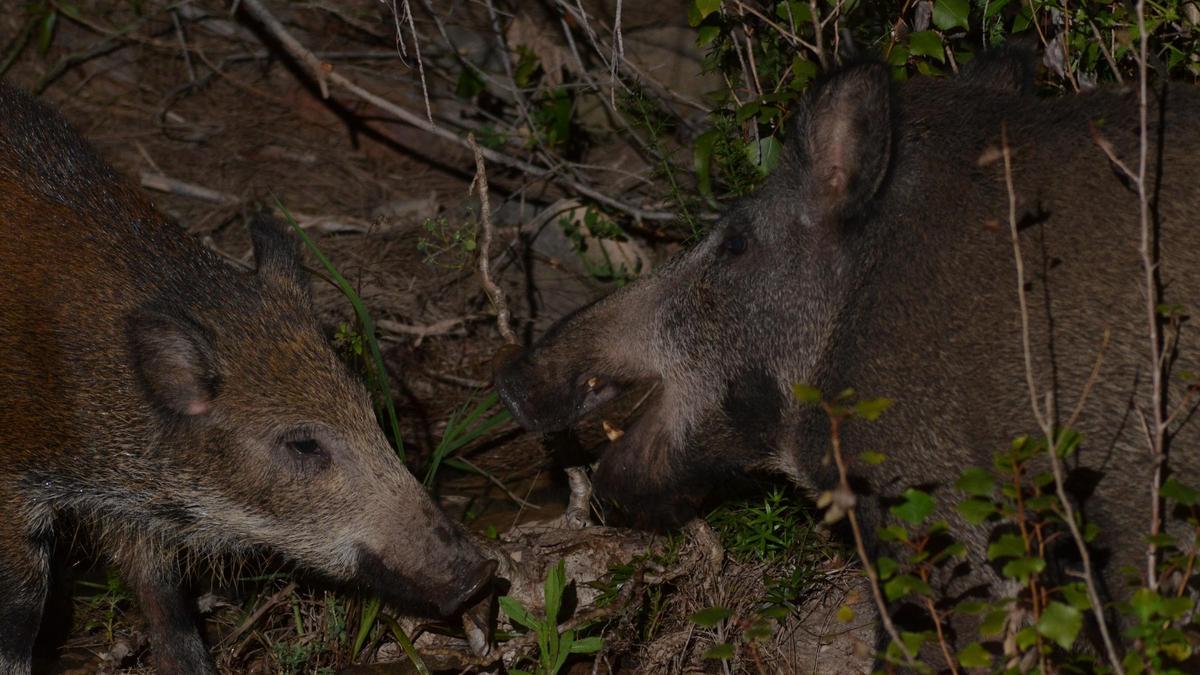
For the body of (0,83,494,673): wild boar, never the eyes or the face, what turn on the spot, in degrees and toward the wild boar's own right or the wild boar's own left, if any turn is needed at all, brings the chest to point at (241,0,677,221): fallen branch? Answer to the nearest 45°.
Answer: approximately 45° to the wild boar's own left

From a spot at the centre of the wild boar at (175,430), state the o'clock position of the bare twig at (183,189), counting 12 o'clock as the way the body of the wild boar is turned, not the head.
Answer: The bare twig is roughly at 9 o'clock from the wild boar.

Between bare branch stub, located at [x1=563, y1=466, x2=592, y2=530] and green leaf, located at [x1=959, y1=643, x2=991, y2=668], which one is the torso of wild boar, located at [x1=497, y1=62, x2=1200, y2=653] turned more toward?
the bare branch stub

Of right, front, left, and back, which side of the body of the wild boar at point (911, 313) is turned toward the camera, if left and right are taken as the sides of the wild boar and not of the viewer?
left

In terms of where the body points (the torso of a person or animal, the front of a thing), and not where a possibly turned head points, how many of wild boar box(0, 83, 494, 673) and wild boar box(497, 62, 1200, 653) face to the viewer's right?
1

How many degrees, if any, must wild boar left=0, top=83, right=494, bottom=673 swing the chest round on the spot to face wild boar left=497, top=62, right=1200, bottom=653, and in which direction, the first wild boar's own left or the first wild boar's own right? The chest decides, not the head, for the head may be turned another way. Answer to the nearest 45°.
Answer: approximately 45° to the first wild boar's own right

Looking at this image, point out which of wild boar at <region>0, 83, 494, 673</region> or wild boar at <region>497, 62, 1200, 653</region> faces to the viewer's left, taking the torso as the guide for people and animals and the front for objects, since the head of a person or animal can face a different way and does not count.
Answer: wild boar at <region>497, 62, 1200, 653</region>

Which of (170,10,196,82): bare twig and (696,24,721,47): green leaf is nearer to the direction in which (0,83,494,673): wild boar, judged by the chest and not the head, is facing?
the green leaf

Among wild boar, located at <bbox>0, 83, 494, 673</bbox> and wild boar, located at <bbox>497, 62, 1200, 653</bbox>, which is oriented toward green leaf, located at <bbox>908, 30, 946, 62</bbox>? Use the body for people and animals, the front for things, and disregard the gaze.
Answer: wild boar, located at <bbox>0, 83, 494, 673</bbox>

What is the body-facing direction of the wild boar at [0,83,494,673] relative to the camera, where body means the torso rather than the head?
to the viewer's right
